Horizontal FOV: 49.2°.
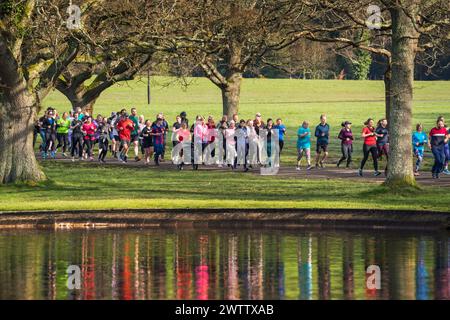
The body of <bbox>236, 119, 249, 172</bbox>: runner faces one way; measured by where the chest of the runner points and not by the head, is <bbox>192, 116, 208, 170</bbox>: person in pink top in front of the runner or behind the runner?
behind

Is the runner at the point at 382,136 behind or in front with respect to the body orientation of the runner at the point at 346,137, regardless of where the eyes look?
in front

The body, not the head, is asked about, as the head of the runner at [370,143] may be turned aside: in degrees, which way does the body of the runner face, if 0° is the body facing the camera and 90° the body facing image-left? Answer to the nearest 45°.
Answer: approximately 315°
